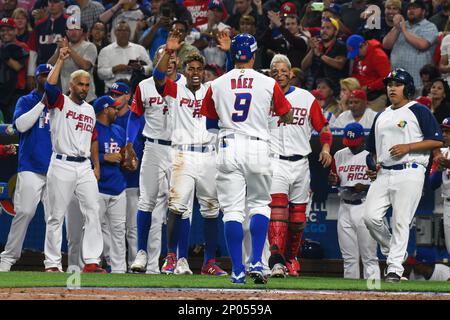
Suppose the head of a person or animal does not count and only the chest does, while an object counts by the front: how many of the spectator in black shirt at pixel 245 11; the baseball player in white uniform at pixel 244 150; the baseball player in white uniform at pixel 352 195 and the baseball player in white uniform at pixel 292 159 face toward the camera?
3

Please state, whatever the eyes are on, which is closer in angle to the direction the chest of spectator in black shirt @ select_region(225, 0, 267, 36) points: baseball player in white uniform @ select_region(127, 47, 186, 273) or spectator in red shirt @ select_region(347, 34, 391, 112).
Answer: the baseball player in white uniform

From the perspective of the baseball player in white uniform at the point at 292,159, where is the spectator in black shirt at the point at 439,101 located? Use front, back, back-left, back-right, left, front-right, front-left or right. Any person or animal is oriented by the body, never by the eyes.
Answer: back-left

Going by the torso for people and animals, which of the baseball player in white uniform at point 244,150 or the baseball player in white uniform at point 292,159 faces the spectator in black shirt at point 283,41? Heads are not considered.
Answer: the baseball player in white uniform at point 244,150

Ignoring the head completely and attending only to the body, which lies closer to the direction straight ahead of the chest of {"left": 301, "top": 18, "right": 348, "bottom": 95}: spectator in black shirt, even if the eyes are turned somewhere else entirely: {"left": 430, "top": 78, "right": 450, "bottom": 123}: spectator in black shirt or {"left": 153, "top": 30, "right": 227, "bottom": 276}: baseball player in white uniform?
the baseball player in white uniform

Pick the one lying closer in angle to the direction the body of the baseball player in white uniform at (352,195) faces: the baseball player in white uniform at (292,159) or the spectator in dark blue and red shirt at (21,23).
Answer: the baseball player in white uniform

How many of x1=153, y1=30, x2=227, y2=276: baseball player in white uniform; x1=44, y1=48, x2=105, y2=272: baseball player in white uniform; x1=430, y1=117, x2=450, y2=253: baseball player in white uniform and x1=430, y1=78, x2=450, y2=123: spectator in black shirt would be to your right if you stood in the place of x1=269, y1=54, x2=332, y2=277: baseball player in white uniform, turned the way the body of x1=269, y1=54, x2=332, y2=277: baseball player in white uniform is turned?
2

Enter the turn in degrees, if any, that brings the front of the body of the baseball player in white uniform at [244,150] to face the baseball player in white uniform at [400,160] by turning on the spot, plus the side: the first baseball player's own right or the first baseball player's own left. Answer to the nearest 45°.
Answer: approximately 45° to the first baseball player's own right

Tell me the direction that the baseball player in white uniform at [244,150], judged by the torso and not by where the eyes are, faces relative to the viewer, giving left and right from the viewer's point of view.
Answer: facing away from the viewer

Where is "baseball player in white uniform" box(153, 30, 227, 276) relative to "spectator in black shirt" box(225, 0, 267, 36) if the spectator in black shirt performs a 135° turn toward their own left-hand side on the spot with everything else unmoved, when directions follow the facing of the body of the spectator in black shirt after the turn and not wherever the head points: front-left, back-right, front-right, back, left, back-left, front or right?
back-right
